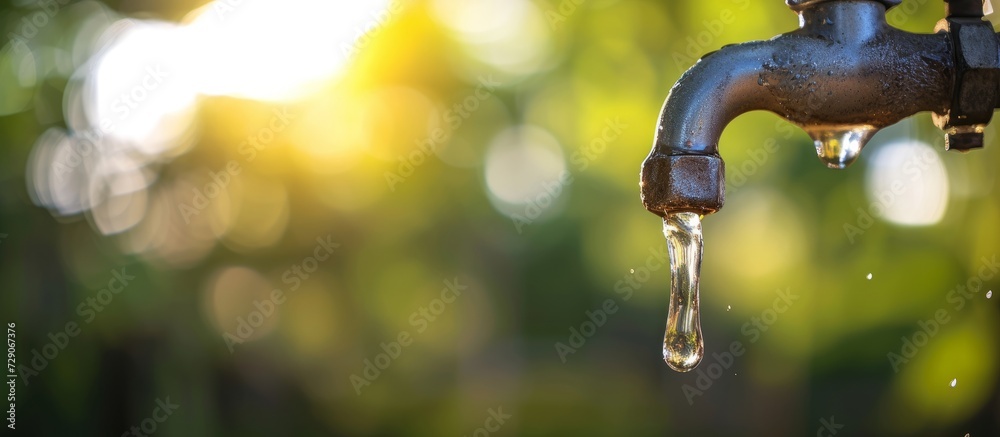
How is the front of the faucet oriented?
to the viewer's left
